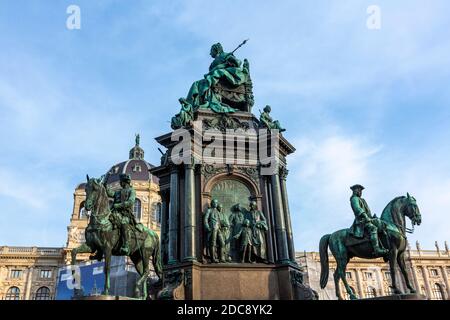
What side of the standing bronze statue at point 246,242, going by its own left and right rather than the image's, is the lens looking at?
front

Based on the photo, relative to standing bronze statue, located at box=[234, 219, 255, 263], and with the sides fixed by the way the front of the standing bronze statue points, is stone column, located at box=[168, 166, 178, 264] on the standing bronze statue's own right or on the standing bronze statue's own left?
on the standing bronze statue's own right

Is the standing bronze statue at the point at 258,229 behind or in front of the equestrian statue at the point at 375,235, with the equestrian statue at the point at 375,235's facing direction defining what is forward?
behind

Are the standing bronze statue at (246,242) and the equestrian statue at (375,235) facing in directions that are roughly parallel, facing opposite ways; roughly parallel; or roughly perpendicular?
roughly perpendicular

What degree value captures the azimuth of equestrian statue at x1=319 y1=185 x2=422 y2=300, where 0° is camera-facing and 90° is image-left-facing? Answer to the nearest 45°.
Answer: approximately 270°

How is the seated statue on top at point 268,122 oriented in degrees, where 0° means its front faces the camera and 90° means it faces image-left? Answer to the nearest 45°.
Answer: approximately 270°

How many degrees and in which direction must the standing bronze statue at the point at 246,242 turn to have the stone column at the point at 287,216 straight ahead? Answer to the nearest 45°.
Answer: approximately 135° to its left

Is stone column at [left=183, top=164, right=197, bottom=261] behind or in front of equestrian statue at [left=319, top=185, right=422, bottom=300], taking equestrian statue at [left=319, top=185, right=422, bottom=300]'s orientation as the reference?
behind
